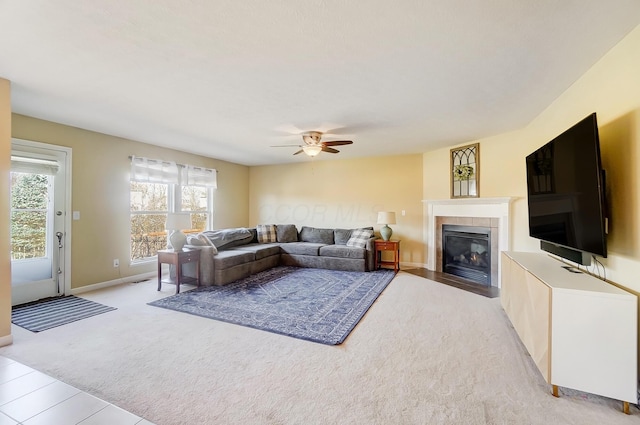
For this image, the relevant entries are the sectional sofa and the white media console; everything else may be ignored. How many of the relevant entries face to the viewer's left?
1

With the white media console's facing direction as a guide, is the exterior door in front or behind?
in front

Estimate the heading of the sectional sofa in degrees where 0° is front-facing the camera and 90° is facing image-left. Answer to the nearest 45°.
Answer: approximately 315°

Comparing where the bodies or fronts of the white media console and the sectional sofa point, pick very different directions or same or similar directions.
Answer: very different directions

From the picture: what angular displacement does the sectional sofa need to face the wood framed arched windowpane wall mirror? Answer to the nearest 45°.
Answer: approximately 45° to its left

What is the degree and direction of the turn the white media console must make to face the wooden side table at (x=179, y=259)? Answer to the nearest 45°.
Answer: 0° — it already faces it

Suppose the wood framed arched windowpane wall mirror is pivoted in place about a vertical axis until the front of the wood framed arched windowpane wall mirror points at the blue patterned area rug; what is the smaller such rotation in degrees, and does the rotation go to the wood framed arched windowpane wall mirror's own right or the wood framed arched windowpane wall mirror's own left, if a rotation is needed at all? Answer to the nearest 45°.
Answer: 0° — it already faces it

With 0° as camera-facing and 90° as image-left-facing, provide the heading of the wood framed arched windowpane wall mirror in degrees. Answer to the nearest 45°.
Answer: approximately 45°

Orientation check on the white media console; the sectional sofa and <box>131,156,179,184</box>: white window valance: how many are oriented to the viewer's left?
1

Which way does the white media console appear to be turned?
to the viewer's left
